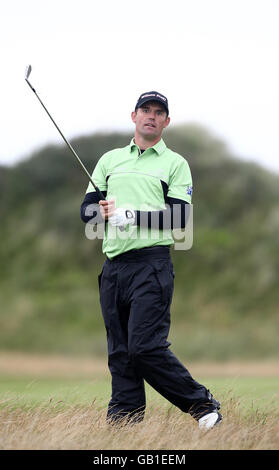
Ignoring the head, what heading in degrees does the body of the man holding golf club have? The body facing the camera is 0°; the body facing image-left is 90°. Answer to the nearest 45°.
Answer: approximately 0°
